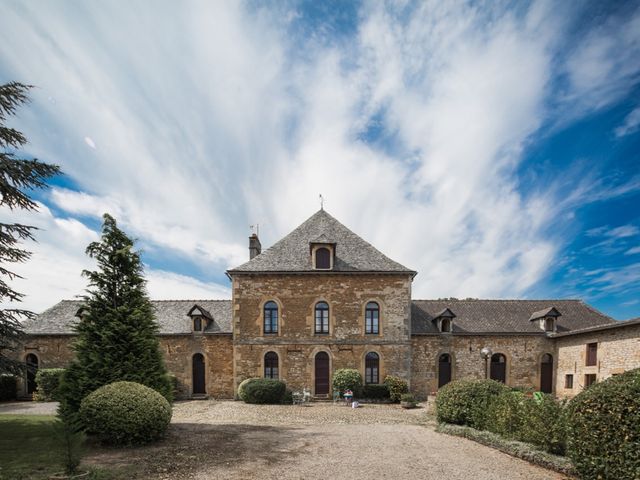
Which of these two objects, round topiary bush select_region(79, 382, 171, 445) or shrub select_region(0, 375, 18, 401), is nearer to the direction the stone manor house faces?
the round topiary bush

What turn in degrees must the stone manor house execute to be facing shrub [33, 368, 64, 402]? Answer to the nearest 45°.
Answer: approximately 90° to its right

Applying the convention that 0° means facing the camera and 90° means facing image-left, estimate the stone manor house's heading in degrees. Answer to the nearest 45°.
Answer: approximately 0°

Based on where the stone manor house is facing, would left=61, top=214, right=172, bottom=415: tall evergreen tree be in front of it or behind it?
in front

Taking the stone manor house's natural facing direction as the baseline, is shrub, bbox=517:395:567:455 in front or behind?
in front

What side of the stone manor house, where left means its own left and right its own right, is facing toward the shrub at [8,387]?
right
